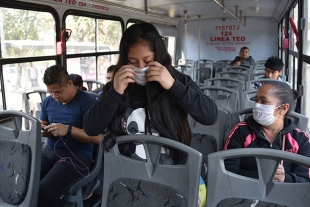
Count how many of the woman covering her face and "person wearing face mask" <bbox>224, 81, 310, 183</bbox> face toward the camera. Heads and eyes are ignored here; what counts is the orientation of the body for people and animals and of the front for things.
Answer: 2

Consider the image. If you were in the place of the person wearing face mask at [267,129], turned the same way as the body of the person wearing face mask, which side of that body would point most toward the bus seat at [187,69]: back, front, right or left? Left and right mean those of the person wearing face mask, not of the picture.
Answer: back

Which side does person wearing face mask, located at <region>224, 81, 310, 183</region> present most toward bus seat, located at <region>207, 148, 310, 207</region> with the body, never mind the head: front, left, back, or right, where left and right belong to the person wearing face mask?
front

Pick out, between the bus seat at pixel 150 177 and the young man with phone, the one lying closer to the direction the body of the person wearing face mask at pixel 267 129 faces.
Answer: the bus seat

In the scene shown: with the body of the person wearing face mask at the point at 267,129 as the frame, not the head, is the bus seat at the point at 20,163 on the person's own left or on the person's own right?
on the person's own right
